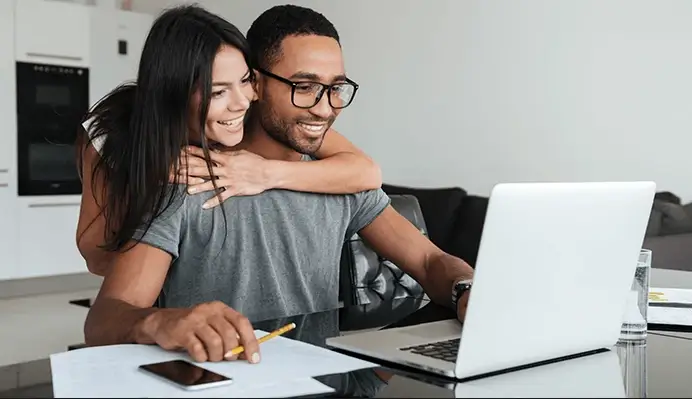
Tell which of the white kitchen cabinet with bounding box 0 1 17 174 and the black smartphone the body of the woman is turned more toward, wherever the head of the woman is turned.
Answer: the black smartphone

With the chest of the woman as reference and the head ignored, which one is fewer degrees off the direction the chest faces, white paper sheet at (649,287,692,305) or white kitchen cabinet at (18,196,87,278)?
the white paper sheet

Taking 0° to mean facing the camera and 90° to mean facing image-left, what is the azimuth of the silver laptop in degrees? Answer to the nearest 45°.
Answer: approximately 135°

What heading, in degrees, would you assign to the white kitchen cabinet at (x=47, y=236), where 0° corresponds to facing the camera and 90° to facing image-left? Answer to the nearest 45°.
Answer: approximately 0°

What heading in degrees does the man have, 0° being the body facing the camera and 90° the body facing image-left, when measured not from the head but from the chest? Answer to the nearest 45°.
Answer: approximately 315°

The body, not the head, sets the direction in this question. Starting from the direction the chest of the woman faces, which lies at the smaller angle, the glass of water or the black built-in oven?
the glass of water

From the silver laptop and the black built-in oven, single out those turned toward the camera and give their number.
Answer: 1

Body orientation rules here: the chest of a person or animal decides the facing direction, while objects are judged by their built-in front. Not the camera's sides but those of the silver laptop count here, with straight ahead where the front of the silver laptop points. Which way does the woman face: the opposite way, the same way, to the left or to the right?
the opposite way

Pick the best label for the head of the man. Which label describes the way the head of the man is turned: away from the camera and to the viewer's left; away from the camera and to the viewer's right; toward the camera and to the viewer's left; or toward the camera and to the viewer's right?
toward the camera and to the viewer's right

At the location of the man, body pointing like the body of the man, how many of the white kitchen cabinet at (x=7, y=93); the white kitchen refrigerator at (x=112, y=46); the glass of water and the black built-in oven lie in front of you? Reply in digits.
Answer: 1

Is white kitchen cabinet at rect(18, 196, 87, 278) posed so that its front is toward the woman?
yes
